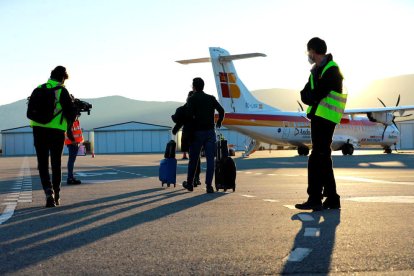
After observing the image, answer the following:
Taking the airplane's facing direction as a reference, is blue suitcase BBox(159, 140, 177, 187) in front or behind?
behind

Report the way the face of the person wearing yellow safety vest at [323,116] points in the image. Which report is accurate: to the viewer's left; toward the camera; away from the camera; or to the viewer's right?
to the viewer's left

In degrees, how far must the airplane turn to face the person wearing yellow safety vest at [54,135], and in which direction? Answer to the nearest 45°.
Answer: approximately 135° to its right

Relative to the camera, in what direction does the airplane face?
facing away from the viewer and to the right of the viewer

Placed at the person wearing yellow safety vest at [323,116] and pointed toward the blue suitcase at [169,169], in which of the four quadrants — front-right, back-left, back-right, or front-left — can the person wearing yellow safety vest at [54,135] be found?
front-left

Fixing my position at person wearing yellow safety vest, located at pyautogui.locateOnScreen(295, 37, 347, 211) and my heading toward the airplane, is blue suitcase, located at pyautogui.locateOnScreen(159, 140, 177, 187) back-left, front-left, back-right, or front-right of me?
front-left

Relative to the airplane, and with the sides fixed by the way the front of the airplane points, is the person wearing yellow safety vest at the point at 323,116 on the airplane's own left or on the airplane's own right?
on the airplane's own right
